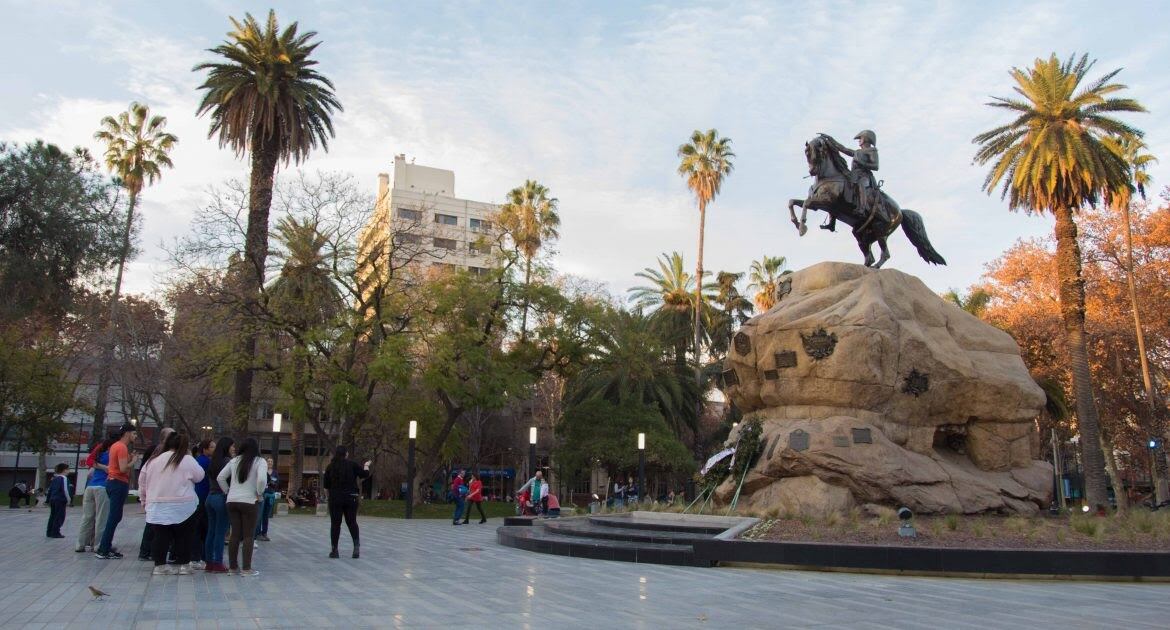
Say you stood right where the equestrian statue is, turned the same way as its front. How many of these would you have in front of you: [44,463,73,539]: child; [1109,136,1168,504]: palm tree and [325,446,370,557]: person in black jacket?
2

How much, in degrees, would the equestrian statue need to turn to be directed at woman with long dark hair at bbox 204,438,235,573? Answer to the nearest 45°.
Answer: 0° — it already faces them

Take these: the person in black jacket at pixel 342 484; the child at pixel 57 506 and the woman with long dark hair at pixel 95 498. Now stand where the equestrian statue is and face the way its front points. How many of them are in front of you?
3

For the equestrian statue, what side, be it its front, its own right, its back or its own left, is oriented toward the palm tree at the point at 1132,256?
back

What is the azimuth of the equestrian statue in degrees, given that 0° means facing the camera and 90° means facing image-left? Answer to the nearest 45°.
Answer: approximately 45°

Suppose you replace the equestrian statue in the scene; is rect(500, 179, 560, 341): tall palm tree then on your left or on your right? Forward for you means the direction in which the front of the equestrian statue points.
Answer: on your right
